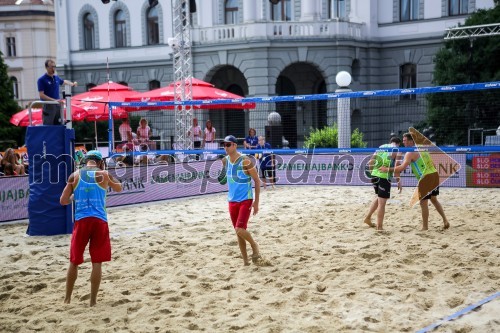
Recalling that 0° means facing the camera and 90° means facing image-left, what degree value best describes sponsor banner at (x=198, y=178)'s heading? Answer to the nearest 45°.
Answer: approximately 315°

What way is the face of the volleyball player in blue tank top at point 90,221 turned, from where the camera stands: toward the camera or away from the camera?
away from the camera

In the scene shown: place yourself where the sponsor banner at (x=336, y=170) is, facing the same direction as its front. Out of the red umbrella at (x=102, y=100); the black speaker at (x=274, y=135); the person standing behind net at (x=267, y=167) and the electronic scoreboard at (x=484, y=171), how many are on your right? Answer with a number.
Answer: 3

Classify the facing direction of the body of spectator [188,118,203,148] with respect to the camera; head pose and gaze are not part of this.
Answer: toward the camera

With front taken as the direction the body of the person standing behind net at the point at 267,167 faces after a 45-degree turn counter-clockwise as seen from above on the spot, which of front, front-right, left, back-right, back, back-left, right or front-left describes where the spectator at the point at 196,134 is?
back-right

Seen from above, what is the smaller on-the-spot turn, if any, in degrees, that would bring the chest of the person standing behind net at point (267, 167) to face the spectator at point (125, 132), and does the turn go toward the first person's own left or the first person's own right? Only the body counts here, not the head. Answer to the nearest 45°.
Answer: approximately 90° to the first person's own right

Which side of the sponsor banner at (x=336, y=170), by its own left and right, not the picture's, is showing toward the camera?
front

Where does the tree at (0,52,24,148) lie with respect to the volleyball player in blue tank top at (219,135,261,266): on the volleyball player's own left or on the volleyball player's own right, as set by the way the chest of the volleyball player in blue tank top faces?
on the volleyball player's own right

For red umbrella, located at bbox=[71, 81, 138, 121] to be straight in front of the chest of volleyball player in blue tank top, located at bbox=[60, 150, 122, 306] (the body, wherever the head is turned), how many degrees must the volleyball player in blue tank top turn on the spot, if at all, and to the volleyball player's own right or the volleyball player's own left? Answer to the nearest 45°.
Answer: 0° — they already face it

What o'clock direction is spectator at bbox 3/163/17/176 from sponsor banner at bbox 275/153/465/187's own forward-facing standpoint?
The spectator is roughly at 2 o'clock from the sponsor banner.

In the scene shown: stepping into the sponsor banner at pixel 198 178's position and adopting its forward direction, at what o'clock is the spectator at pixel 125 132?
The spectator is roughly at 5 o'clock from the sponsor banner.

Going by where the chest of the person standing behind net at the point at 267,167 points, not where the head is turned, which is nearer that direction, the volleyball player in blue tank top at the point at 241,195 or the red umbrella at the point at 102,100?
the volleyball player in blue tank top

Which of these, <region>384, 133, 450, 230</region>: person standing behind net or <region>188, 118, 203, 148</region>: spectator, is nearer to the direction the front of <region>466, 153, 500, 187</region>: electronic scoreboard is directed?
the person standing behind net

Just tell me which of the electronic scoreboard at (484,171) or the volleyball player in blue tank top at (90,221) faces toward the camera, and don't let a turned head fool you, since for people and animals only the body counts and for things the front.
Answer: the electronic scoreboard

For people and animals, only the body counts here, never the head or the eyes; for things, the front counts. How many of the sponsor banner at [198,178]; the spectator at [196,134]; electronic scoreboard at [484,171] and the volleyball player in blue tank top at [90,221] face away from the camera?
1
